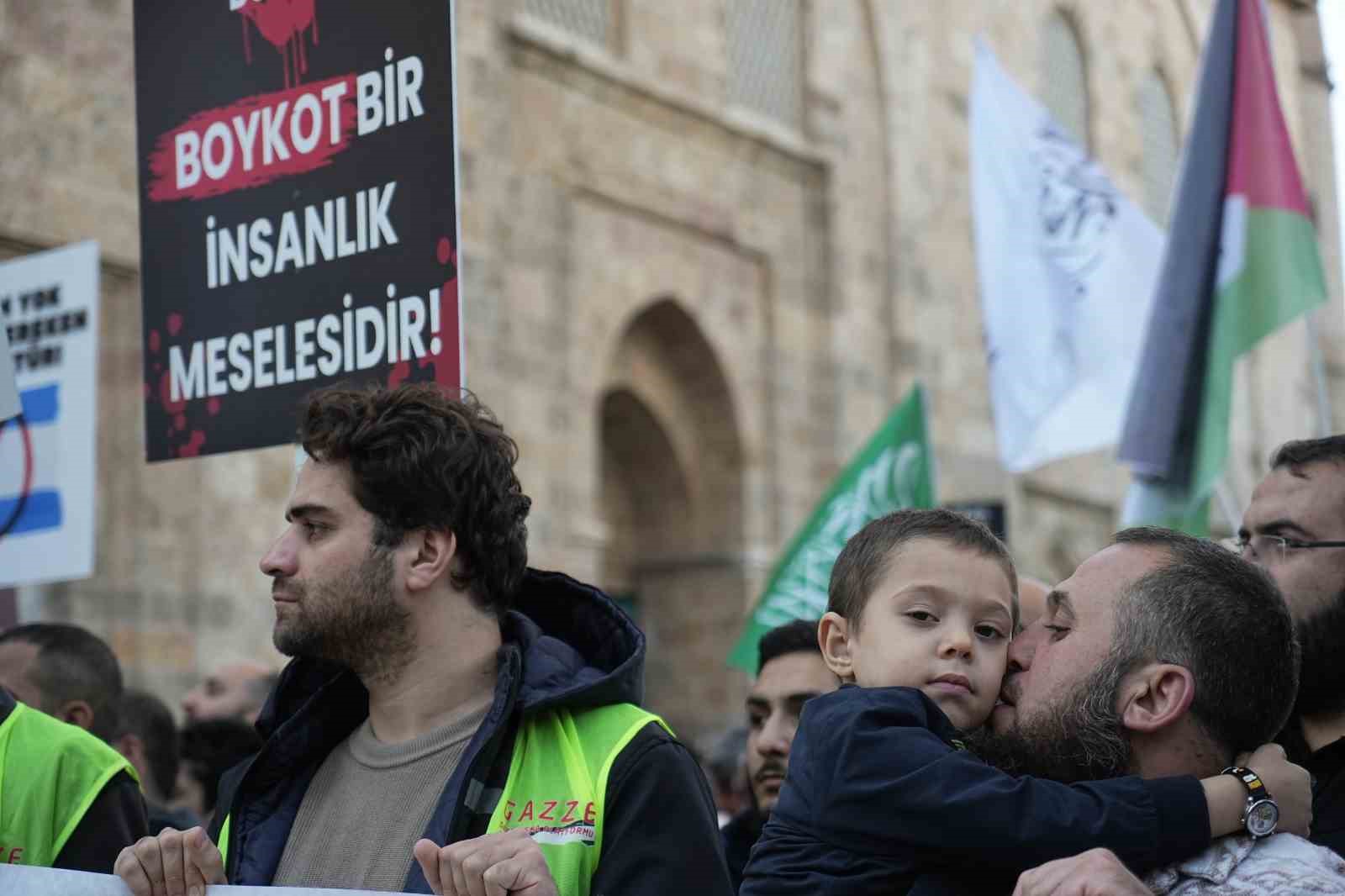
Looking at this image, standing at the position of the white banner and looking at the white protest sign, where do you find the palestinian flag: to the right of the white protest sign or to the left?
right

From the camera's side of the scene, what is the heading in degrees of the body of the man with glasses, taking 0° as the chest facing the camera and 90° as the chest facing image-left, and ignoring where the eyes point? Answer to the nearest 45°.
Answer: approximately 45°

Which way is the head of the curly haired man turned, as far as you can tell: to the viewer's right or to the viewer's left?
to the viewer's left

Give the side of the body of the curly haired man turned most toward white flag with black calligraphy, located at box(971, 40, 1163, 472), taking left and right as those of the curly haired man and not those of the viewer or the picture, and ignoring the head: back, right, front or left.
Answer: back

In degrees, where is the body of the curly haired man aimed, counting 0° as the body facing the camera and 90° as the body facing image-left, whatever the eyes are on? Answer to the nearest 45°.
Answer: approximately 45°

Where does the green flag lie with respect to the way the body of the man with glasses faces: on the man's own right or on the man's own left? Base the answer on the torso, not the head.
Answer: on the man's own right

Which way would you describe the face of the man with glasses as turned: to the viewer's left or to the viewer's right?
to the viewer's left

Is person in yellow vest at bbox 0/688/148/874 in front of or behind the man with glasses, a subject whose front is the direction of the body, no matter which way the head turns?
in front

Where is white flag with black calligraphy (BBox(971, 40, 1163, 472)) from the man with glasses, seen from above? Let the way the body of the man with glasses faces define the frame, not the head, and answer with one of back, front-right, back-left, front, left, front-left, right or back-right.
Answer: back-right

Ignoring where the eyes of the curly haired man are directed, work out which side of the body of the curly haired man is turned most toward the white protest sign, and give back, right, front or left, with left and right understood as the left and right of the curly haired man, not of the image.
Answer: right
